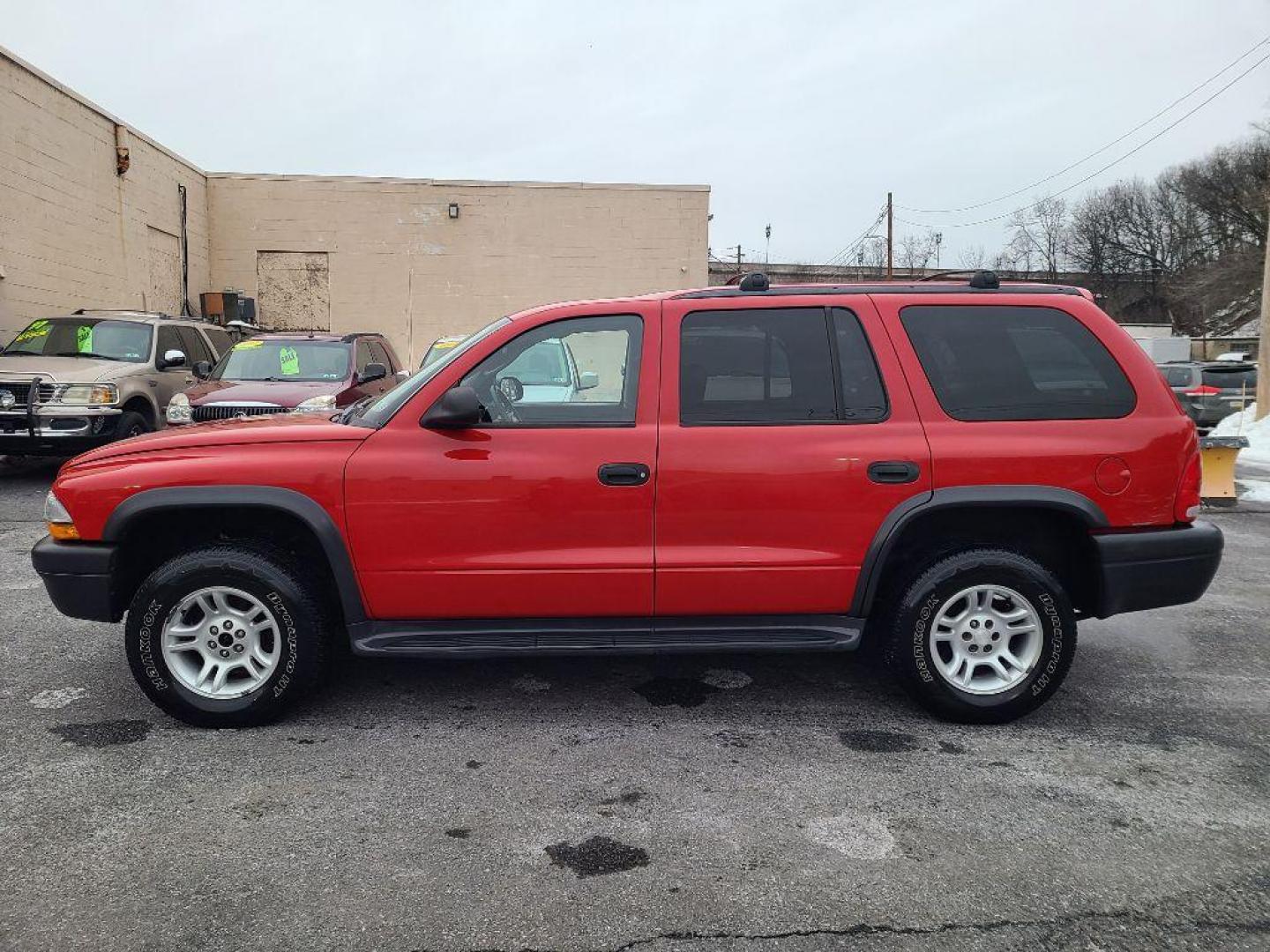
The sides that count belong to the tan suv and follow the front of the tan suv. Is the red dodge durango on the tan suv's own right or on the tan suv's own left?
on the tan suv's own left

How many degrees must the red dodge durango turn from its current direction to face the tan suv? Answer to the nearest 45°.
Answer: approximately 45° to its right

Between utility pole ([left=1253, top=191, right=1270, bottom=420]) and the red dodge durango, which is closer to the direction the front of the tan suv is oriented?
the red dodge durango

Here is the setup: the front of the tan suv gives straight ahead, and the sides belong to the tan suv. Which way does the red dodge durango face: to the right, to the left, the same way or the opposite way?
to the right

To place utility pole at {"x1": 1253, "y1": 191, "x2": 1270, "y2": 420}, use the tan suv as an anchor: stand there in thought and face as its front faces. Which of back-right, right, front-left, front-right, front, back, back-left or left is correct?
back-left

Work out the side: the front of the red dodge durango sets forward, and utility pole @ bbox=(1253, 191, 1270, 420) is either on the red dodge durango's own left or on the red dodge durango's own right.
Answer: on the red dodge durango's own right

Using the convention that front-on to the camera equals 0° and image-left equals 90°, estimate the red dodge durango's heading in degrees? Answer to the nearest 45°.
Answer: approximately 90°

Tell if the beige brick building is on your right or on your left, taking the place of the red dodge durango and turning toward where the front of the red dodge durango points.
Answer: on your right

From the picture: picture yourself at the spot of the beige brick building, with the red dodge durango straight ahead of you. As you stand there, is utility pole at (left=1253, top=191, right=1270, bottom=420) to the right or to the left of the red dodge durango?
left

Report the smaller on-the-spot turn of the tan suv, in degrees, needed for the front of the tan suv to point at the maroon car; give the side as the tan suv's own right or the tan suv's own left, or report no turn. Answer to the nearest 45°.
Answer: approximately 90° to the tan suv's own left

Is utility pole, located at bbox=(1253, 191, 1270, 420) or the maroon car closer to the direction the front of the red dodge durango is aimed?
the maroon car

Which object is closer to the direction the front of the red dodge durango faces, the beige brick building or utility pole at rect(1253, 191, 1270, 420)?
the beige brick building

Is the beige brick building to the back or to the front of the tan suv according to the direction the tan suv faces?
to the back

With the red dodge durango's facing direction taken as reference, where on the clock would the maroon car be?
The maroon car is roughly at 2 o'clock from the red dodge durango.
